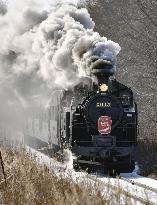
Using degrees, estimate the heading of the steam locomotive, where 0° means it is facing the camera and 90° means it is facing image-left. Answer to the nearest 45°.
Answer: approximately 0°
